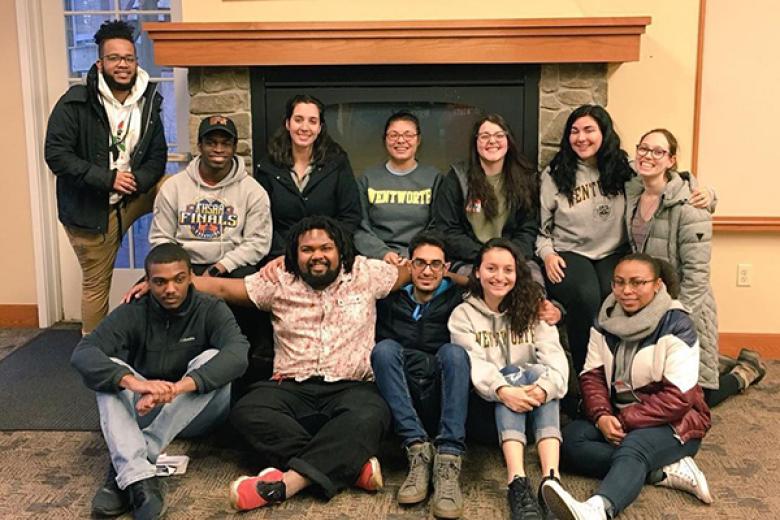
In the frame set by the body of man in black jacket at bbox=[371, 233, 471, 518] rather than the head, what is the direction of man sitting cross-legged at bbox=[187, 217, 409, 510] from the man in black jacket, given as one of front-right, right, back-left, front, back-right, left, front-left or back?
right

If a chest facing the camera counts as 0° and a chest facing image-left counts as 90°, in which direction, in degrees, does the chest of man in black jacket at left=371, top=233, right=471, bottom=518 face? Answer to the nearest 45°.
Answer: approximately 0°

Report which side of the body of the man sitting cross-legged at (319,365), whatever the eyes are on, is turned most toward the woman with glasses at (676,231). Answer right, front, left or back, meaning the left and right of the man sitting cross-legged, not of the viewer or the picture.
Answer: left

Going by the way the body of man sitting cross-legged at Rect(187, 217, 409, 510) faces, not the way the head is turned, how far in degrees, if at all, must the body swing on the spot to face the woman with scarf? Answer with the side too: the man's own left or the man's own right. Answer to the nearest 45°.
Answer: approximately 90° to the man's own left
